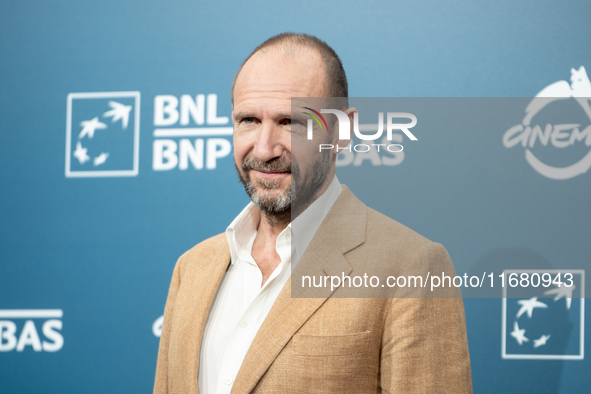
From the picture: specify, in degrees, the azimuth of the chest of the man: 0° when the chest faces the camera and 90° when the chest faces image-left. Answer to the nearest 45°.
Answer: approximately 45°
